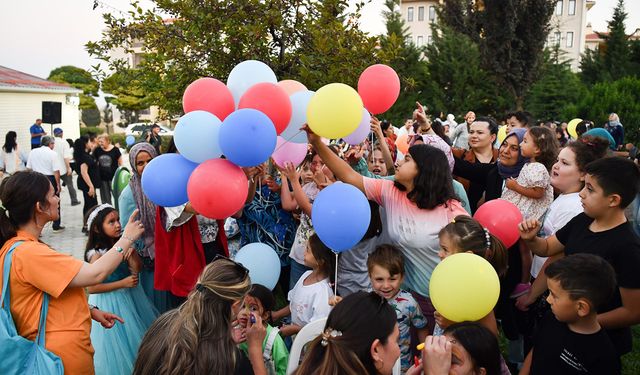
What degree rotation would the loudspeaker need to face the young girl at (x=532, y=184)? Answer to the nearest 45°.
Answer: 0° — it already faces them

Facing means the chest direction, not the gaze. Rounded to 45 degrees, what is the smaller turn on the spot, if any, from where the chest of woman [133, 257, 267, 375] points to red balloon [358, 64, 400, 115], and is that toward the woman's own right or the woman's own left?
0° — they already face it

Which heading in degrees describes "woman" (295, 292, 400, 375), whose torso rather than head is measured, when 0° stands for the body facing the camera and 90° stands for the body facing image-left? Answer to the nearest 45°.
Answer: approximately 225°

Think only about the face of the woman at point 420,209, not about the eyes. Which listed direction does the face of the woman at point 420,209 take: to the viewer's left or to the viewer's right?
to the viewer's left

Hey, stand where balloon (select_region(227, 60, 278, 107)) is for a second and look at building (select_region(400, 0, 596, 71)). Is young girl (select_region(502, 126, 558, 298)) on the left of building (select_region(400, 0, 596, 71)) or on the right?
right

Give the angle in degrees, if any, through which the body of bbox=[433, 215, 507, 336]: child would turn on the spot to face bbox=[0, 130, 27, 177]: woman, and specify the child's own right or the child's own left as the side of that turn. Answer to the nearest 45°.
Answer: approximately 45° to the child's own right

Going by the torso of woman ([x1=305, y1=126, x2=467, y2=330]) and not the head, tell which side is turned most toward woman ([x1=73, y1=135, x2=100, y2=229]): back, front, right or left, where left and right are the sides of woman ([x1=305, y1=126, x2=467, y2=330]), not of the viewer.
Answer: right

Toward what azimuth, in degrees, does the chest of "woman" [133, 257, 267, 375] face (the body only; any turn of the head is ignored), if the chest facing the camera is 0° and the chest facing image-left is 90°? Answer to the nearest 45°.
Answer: approximately 225°

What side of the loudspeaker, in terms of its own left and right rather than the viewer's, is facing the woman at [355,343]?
front

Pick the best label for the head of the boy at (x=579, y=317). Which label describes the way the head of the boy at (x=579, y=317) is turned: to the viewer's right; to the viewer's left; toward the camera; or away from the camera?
to the viewer's left
